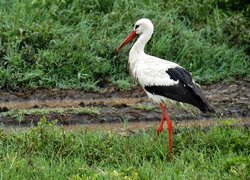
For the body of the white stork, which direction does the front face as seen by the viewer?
to the viewer's left
